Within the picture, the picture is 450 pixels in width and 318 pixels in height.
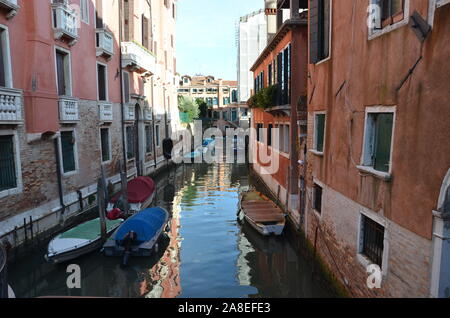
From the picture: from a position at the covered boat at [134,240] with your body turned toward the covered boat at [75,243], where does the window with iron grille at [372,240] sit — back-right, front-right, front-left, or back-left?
back-left

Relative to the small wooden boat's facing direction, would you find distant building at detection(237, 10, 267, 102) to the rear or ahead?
ahead

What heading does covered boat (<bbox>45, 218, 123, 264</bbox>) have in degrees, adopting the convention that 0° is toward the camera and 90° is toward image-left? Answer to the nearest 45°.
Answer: approximately 45°

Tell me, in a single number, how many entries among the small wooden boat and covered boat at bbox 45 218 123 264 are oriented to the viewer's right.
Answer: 0

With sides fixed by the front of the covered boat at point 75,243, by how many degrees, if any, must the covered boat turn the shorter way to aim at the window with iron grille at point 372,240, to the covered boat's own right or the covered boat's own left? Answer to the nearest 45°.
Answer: approximately 90° to the covered boat's own left
